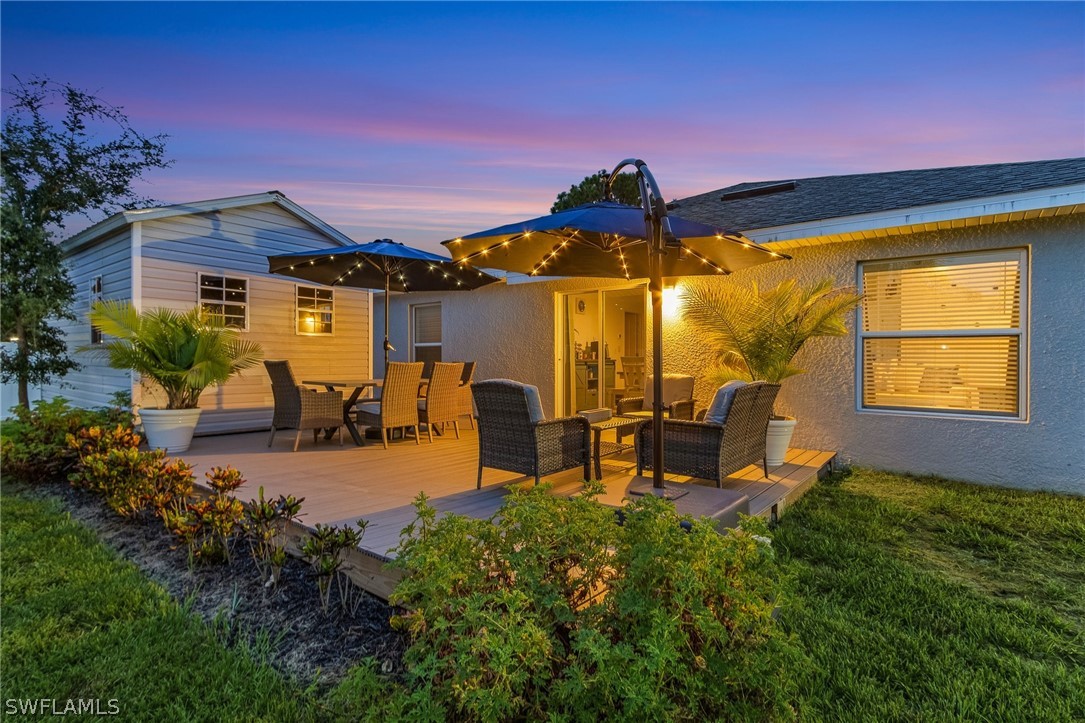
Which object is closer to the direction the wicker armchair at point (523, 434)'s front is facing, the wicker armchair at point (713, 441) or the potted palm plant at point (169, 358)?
the wicker armchair

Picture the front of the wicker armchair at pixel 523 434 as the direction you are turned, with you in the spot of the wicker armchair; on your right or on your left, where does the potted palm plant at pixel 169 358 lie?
on your left

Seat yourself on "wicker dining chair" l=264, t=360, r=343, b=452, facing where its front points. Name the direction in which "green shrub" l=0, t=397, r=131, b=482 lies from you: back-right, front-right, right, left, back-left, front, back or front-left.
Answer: back-left

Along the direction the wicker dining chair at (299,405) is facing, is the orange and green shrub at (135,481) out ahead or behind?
behind

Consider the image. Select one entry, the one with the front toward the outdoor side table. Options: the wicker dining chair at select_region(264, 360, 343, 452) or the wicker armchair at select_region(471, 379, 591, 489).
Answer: the wicker armchair

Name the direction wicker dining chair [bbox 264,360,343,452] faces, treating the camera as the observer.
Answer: facing away from the viewer and to the right of the viewer

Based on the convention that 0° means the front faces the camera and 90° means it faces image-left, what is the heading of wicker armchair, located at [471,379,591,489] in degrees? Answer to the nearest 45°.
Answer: approximately 225°

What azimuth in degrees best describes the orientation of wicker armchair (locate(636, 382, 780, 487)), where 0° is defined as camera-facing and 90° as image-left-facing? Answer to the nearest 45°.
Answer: approximately 135°

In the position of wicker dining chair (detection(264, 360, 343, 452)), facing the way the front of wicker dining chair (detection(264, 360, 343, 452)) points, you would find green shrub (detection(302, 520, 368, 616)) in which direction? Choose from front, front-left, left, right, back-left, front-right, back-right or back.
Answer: back-right
